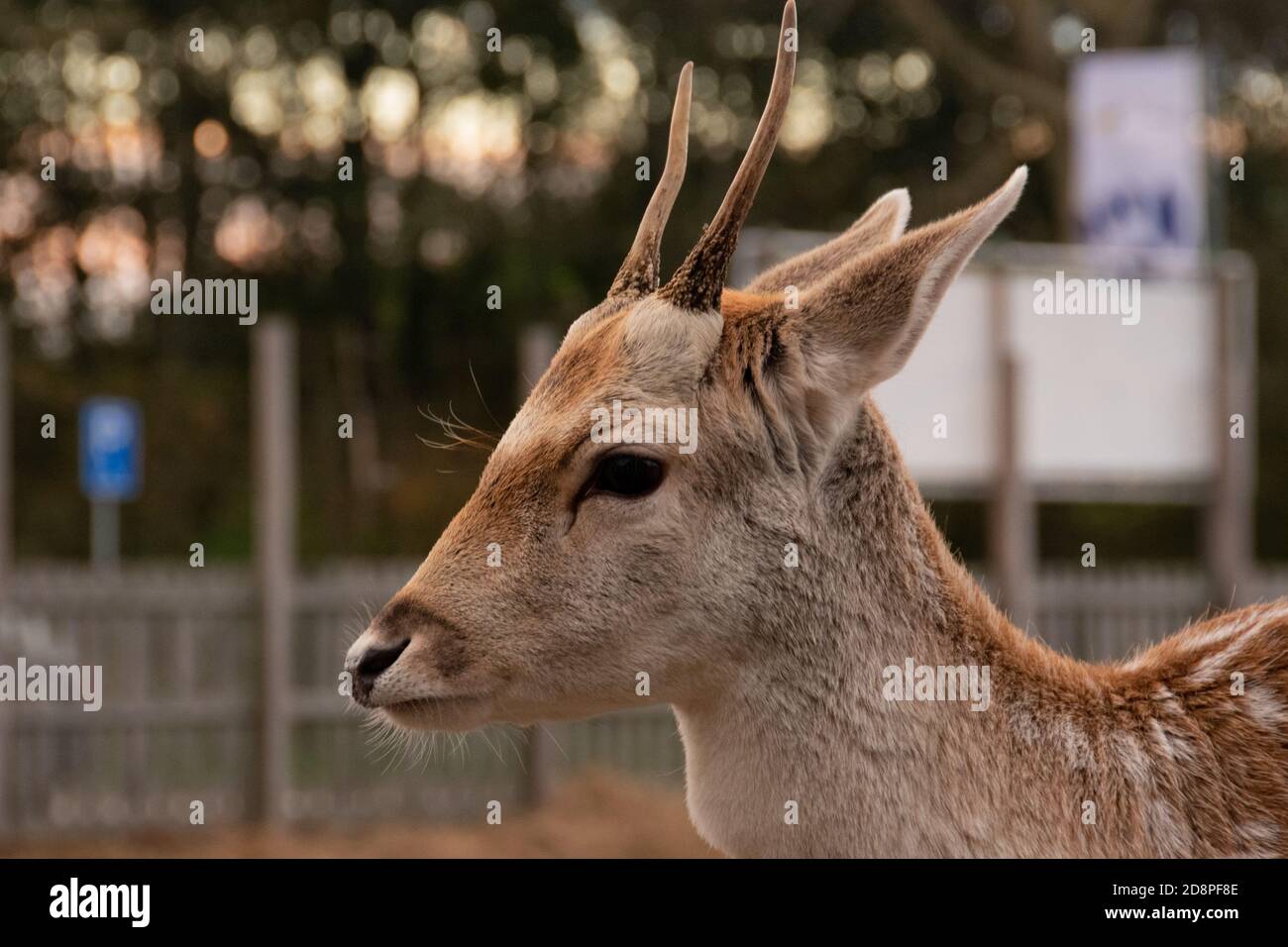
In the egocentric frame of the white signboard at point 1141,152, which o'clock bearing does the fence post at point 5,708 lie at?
The fence post is roughly at 3 o'clock from the white signboard.

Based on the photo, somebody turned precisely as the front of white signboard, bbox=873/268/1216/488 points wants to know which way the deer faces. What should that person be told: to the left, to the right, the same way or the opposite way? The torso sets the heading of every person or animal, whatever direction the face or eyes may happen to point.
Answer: to the right

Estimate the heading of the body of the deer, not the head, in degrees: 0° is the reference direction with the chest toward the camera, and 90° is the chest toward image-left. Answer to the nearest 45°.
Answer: approximately 90°

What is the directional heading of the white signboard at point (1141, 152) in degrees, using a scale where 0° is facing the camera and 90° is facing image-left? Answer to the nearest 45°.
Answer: approximately 0°

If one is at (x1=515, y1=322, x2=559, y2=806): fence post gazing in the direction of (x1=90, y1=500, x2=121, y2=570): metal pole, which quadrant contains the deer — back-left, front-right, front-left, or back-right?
back-left

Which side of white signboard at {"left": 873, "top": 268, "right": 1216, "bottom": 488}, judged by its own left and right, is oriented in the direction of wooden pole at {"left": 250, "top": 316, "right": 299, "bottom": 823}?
right

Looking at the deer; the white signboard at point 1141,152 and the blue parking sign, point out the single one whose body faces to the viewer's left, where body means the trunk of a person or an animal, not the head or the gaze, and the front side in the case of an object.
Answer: the deer
